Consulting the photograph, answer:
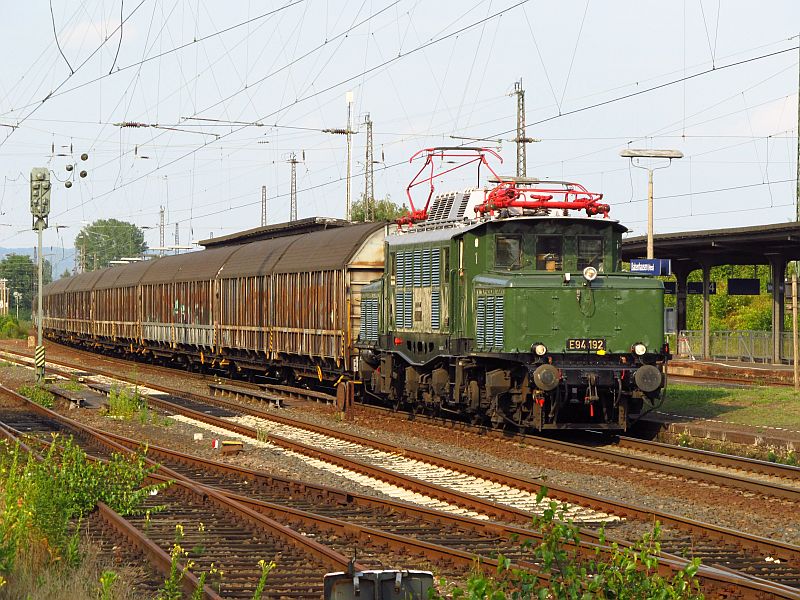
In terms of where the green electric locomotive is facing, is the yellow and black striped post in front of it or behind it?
behind

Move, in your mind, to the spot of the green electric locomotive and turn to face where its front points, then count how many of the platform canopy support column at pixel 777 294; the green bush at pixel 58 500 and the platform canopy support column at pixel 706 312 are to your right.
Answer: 1

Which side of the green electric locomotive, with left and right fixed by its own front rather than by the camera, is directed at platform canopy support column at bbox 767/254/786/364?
left

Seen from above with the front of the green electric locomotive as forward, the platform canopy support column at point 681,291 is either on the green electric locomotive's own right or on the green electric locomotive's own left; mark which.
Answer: on the green electric locomotive's own left

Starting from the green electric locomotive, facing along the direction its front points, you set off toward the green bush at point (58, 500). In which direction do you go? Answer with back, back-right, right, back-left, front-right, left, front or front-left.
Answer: right

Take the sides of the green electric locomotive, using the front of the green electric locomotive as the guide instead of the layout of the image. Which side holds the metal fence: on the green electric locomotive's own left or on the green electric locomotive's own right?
on the green electric locomotive's own left

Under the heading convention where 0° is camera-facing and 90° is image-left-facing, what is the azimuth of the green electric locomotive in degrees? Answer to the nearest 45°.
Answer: approximately 315°

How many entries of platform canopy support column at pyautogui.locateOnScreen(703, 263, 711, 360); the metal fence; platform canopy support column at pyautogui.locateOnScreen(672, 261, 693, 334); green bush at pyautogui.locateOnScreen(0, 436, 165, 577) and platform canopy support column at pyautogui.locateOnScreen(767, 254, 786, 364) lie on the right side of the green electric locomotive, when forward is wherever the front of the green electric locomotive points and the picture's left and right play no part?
1

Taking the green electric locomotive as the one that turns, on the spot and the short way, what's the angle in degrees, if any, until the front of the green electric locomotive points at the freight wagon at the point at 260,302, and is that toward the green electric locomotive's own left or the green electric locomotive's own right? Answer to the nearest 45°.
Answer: approximately 180°

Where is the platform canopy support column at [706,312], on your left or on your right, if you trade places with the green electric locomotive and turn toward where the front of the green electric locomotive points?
on your left
